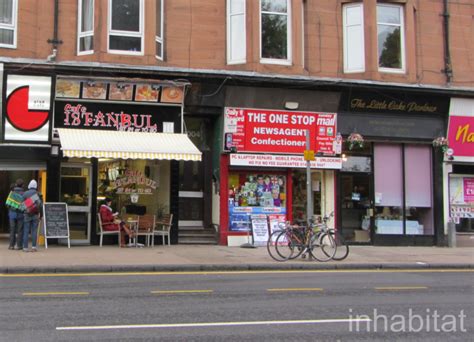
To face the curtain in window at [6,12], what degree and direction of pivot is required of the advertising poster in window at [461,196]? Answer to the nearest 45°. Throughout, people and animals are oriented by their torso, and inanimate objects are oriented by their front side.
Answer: approximately 45° to its right

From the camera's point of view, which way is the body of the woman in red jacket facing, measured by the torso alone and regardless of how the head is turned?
to the viewer's right

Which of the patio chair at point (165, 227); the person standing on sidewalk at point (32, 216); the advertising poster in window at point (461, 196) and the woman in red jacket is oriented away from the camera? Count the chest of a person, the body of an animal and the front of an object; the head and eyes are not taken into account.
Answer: the person standing on sidewalk

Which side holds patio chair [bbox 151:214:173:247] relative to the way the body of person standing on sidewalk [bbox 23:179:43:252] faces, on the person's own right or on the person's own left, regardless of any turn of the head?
on the person's own right

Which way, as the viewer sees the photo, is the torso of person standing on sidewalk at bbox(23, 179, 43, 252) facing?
away from the camera

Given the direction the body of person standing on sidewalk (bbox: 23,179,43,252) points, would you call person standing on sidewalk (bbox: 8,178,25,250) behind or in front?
in front

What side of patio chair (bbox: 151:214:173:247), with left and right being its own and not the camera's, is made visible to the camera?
left

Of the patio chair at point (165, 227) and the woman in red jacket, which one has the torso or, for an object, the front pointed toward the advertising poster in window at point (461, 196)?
the woman in red jacket

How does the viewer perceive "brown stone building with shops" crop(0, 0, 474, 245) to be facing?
facing the viewer

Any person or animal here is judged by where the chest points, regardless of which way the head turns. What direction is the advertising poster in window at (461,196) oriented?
toward the camera

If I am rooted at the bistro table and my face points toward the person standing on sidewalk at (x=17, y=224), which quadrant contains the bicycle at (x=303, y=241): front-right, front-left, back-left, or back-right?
back-left

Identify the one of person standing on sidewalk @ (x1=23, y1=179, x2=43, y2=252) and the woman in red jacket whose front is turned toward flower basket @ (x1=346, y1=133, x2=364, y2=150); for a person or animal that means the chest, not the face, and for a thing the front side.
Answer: the woman in red jacket
